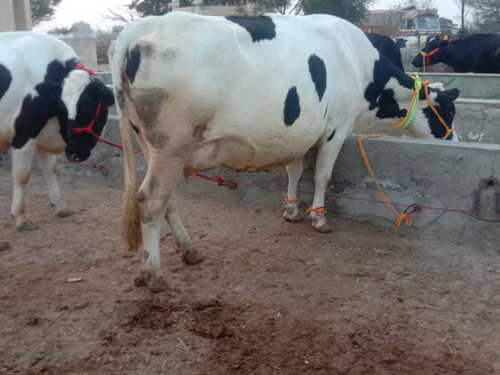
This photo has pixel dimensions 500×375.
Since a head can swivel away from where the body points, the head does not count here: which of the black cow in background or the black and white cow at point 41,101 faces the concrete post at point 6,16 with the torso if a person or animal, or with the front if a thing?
the black cow in background

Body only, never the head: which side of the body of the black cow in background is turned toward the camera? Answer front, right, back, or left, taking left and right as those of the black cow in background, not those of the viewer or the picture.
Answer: left

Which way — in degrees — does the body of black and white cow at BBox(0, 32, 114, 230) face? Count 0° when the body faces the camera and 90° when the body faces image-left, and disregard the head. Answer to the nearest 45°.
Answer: approximately 270°

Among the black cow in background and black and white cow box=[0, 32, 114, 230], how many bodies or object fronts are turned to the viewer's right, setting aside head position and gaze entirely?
1

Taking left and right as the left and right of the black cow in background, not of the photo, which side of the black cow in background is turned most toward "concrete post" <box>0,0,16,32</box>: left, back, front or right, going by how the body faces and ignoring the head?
front

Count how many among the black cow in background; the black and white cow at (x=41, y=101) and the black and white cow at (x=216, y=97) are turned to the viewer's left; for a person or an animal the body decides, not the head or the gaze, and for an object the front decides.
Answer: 1

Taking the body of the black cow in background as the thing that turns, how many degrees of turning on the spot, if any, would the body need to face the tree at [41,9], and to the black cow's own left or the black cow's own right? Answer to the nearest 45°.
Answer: approximately 45° to the black cow's own right

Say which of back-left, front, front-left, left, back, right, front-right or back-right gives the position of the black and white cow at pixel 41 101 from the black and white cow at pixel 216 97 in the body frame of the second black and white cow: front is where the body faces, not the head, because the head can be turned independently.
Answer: left

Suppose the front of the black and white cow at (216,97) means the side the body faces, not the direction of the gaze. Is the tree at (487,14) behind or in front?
in front

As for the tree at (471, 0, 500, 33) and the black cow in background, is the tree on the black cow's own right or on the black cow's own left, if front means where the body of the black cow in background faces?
on the black cow's own right

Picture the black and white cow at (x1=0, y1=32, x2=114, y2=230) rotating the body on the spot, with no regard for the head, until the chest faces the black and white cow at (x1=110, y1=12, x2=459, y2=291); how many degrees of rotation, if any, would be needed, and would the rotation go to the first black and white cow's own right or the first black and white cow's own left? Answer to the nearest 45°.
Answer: approximately 45° to the first black and white cow's own right

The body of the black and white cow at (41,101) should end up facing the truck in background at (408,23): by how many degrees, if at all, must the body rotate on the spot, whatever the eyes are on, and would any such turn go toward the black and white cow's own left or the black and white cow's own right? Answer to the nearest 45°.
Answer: approximately 45° to the black and white cow's own left

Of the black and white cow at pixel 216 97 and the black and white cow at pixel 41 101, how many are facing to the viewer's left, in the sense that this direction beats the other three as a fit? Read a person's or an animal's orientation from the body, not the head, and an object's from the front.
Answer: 0
